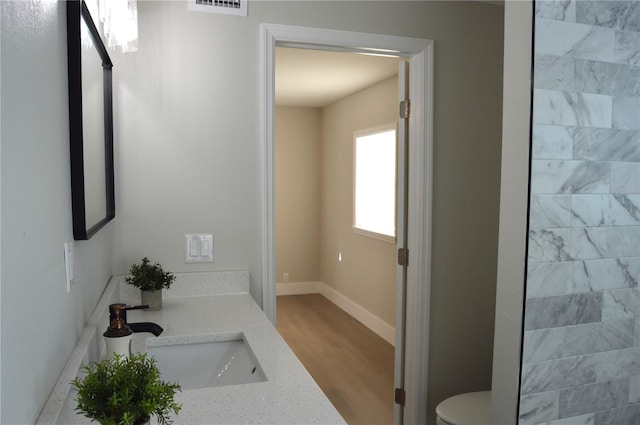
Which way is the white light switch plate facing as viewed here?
toward the camera

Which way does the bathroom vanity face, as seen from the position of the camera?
facing to the right of the viewer

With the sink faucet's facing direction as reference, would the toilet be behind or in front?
in front

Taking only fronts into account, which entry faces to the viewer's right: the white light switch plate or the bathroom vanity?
the bathroom vanity

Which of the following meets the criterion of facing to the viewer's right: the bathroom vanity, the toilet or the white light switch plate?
the bathroom vanity

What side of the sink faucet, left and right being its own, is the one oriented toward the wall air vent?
left

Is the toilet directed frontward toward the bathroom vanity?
no

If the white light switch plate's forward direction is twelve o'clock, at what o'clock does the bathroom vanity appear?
The bathroom vanity is roughly at 12 o'clock from the white light switch plate.

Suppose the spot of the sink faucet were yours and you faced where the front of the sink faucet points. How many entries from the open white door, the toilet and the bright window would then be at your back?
0

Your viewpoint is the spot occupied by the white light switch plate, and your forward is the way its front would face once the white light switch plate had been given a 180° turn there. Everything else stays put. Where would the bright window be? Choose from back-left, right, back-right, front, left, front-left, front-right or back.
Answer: front-right

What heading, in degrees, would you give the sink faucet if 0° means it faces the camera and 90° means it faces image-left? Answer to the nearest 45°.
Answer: approximately 270°

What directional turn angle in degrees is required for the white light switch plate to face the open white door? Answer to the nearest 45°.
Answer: approximately 90° to its left
